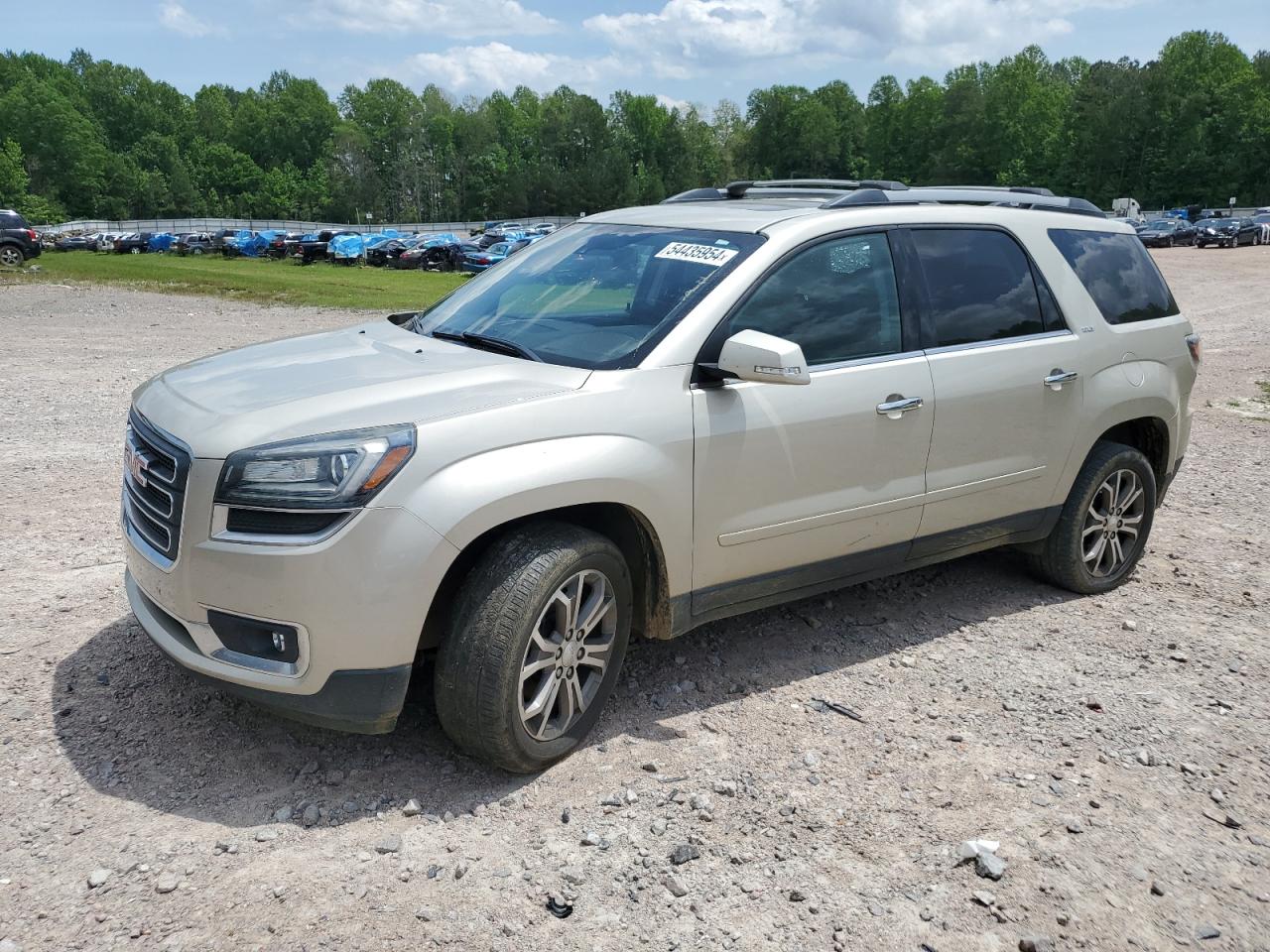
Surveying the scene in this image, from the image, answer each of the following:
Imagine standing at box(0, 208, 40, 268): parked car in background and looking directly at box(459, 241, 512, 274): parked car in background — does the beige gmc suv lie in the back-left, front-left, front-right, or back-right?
back-right

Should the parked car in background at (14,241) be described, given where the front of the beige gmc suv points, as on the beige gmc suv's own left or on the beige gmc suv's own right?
on the beige gmc suv's own right

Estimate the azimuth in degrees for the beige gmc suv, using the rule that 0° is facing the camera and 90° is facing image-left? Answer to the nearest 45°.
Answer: approximately 45°

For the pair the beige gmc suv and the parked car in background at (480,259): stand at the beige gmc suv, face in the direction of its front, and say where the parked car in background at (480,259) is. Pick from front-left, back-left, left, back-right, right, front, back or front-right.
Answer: back-right

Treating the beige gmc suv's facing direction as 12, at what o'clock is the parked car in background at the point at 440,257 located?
The parked car in background is roughly at 4 o'clock from the beige gmc suv.
